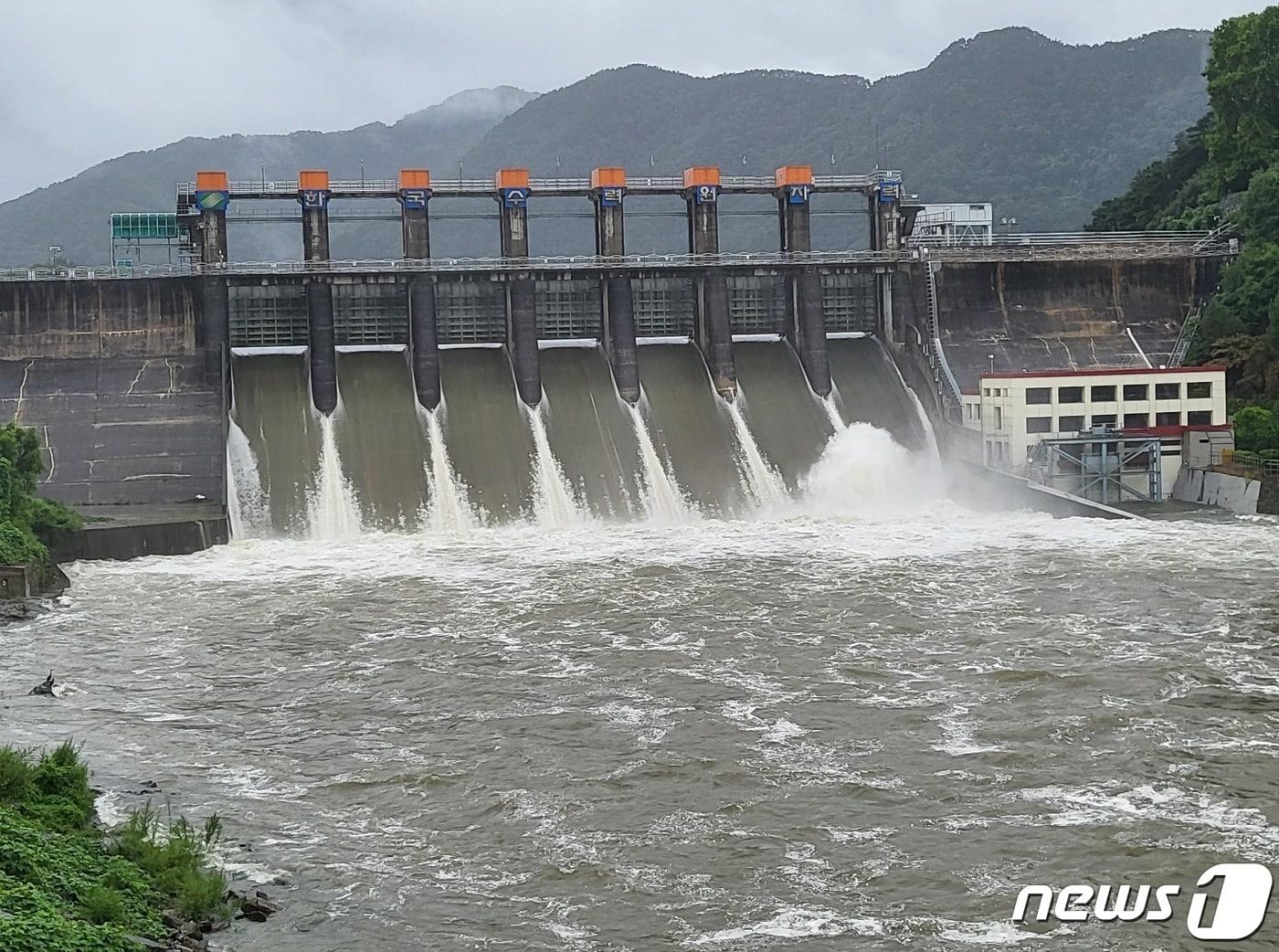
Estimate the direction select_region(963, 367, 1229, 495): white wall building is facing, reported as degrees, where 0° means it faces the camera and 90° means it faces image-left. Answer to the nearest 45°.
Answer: approximately 0°

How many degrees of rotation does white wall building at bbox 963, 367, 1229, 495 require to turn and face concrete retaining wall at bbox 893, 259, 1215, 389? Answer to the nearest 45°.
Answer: approximately 180°

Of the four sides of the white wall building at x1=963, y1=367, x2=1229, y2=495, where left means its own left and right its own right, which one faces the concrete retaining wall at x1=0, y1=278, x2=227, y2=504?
right

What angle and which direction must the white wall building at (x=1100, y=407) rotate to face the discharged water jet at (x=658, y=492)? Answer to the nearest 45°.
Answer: approximately 90° to its right

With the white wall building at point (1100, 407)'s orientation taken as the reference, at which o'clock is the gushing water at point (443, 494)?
The gushing water is roughly at 2 o'clock from the white wall building.

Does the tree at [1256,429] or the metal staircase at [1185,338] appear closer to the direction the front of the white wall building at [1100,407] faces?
the tree

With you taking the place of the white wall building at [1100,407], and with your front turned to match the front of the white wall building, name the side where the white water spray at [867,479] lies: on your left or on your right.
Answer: on your right

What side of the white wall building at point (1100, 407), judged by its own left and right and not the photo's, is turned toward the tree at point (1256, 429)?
left
